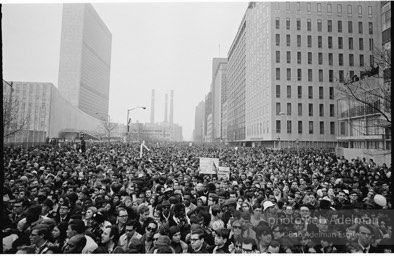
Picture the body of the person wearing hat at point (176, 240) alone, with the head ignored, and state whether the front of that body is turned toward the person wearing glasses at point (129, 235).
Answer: no

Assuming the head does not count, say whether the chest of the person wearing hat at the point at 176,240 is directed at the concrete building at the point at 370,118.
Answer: no

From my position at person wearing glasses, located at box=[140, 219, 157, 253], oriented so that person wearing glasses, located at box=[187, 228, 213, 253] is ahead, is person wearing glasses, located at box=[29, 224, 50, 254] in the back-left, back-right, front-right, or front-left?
back-right

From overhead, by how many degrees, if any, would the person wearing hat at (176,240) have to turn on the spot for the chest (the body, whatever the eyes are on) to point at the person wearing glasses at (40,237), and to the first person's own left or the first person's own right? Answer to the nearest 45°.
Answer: approximately 135° to the first person's own right

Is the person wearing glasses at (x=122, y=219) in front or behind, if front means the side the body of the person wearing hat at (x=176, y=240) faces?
behind

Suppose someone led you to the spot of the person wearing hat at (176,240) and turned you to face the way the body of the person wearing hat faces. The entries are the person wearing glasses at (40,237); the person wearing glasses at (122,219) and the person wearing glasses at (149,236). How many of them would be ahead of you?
0

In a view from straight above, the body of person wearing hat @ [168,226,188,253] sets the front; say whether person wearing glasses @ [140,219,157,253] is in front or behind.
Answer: behind

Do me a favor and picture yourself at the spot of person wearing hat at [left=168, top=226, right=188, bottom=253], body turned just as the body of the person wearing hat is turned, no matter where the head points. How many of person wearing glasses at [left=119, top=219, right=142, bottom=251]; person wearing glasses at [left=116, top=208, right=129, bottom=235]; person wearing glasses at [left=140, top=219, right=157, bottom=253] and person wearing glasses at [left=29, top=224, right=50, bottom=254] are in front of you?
0

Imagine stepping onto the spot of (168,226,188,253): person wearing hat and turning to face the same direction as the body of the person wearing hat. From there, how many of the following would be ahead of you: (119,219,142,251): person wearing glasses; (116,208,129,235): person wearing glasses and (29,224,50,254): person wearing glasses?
0

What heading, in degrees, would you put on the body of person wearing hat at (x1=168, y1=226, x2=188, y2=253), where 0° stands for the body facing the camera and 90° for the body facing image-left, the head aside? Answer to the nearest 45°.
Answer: approximately 315°

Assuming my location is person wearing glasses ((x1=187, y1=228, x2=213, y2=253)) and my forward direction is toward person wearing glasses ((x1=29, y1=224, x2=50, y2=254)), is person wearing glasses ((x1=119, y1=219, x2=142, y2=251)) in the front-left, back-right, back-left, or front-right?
front-right
